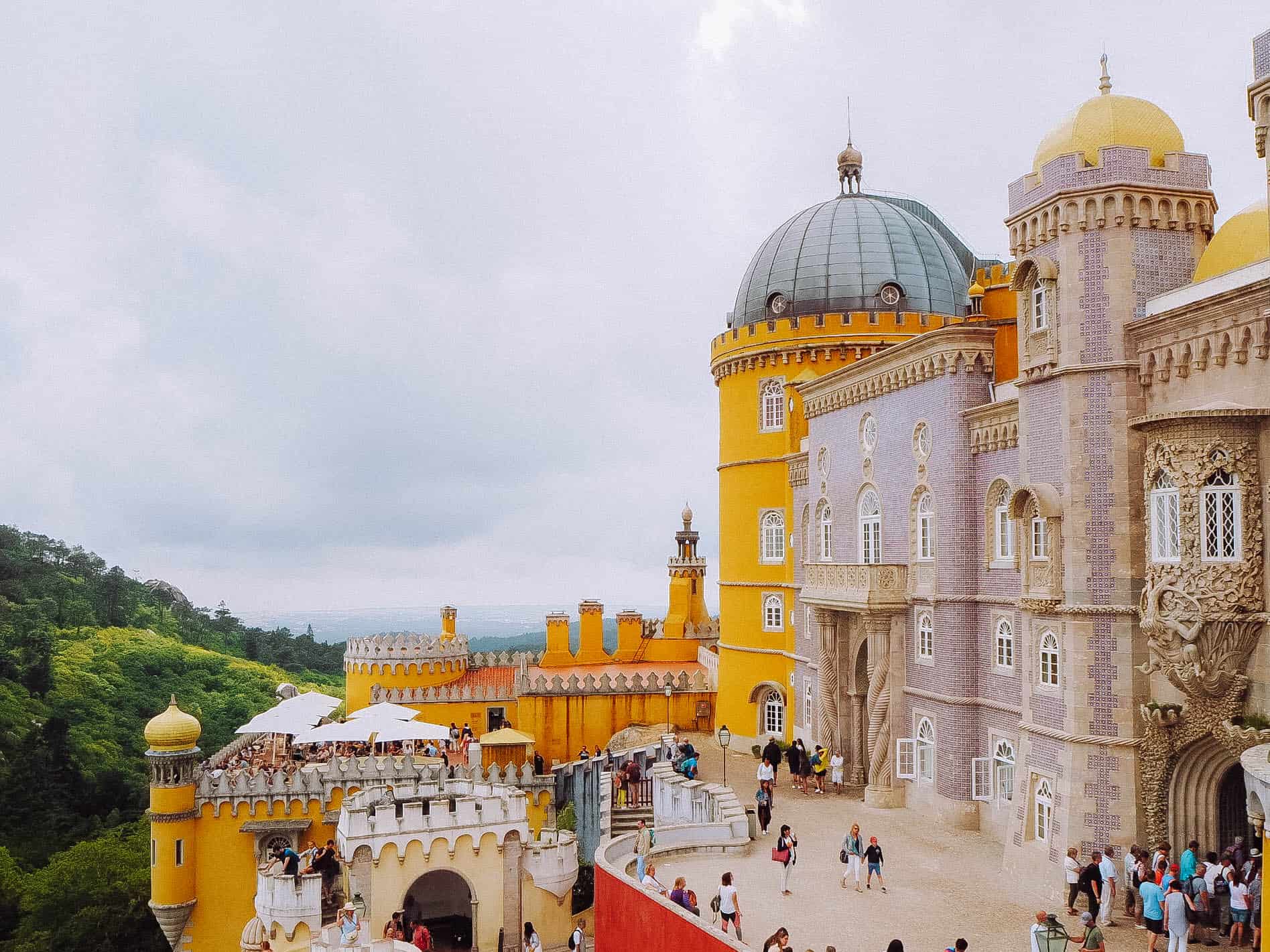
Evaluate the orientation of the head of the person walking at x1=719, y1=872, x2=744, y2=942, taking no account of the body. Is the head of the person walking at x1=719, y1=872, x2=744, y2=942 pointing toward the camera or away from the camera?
away from the camera

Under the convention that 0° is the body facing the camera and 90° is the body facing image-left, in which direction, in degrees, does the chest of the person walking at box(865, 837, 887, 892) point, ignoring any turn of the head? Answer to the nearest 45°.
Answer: approximately 315°

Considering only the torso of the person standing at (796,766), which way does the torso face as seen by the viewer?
away from the camera

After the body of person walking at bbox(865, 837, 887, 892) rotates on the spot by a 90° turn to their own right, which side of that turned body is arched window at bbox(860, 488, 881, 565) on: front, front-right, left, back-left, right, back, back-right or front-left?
back-right
